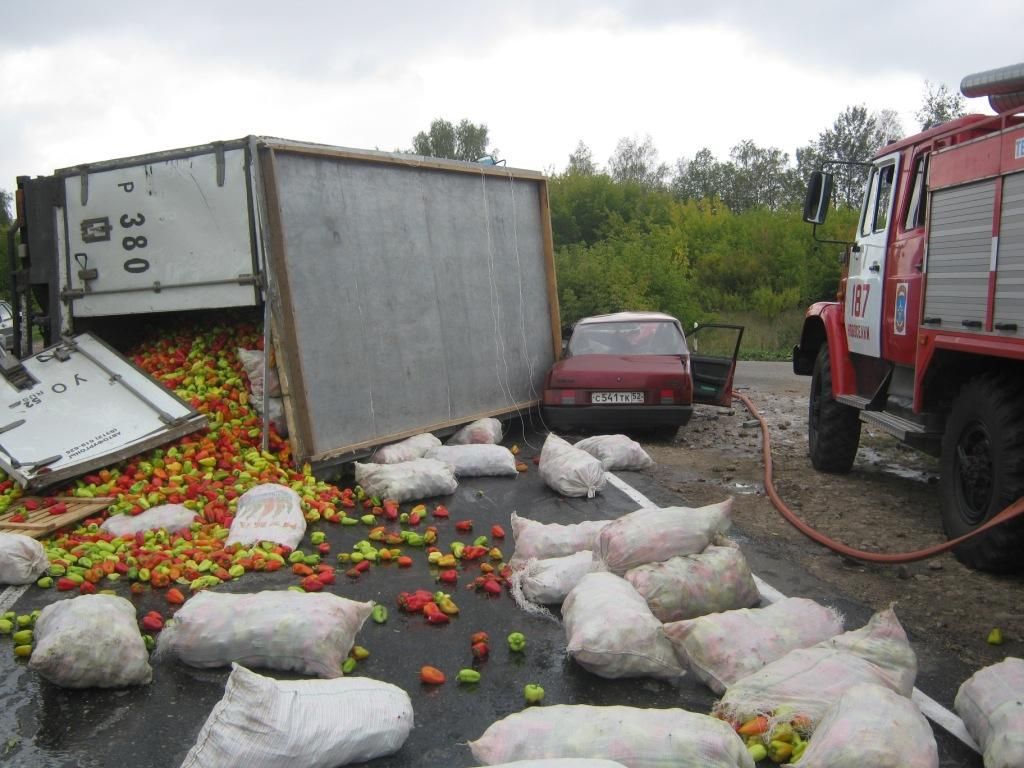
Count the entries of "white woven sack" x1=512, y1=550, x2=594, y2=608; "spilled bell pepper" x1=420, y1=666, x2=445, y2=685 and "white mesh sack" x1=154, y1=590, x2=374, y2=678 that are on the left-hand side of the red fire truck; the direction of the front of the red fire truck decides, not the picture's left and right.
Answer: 3

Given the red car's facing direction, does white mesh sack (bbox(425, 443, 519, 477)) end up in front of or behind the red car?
behind

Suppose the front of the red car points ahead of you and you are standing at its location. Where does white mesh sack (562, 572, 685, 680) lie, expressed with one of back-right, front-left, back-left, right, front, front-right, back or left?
back

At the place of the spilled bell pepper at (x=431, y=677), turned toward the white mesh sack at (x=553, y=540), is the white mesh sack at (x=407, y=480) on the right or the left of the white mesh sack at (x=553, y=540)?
left

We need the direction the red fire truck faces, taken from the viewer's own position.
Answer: facing away from the viewer and to the left of the viewer

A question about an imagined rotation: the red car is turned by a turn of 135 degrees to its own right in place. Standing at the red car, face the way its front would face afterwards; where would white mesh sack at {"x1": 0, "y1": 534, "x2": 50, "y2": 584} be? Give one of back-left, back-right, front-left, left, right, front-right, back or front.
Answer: right

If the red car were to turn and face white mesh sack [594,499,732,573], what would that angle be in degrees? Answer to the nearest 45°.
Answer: approximately 180°

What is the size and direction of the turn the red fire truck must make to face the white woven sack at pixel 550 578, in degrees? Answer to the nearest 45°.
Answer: approximately 90° to its left

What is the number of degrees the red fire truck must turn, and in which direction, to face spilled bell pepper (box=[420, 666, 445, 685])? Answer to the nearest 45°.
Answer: approximately 90° to its left

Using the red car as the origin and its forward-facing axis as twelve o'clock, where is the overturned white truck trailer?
The overturned white truck trailer is roughly at 8 o'clock from the red car.

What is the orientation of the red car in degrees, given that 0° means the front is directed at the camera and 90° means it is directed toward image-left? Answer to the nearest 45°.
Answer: approximately 180°
